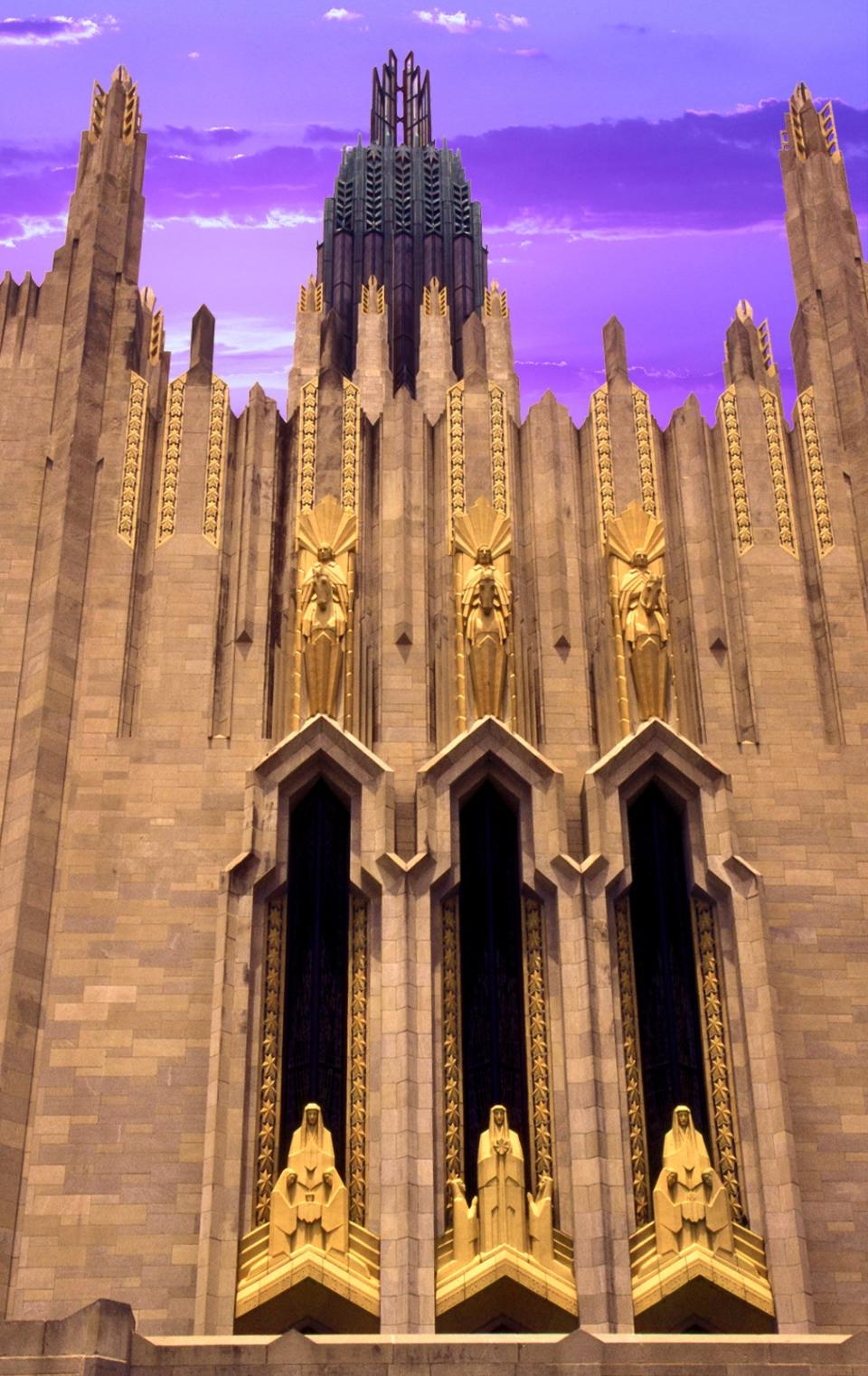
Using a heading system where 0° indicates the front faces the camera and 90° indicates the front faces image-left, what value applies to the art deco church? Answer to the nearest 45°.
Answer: approximately 0°
